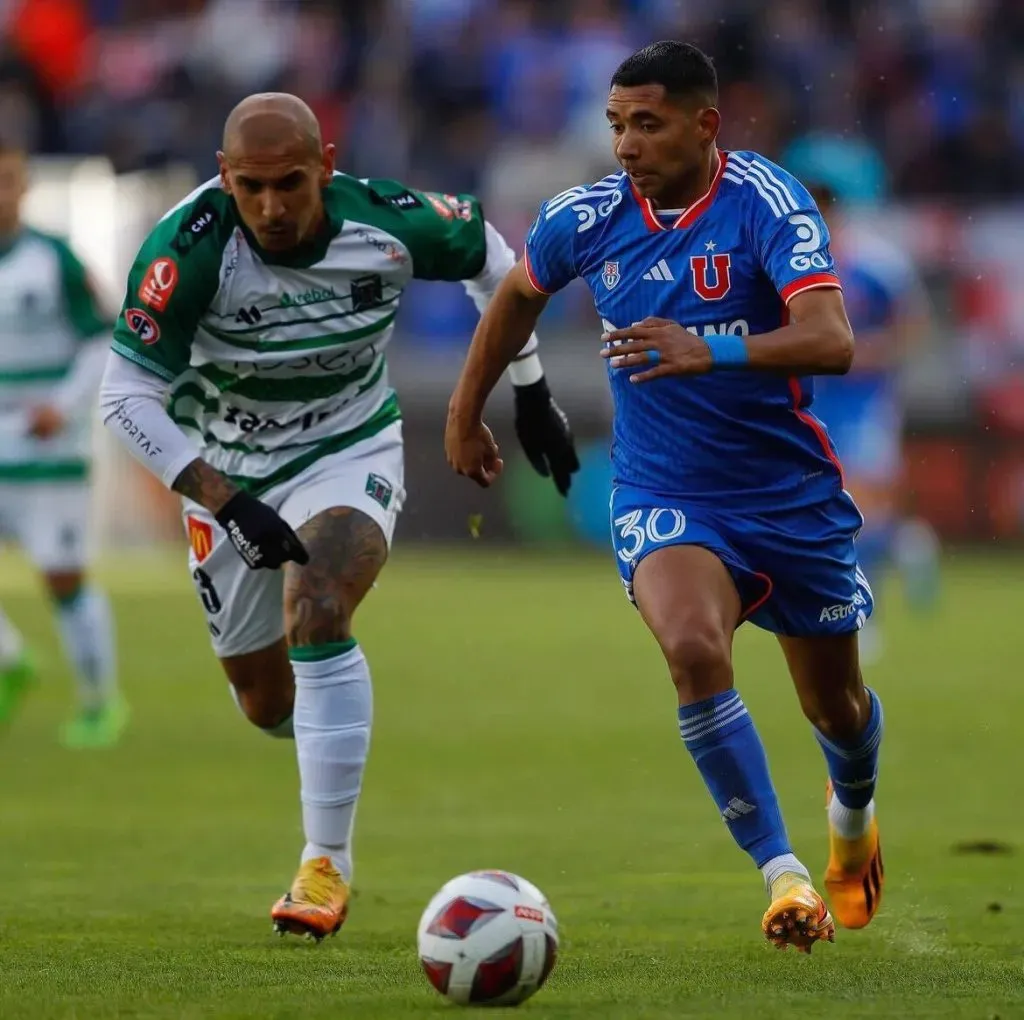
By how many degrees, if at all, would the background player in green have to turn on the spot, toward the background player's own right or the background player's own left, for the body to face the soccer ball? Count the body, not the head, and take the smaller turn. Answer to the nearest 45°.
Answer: approximately 45° to the background player's own left

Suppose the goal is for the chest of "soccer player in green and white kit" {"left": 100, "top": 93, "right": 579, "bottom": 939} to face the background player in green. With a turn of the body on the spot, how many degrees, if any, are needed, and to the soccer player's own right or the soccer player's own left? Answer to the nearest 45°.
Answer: approximately 180°

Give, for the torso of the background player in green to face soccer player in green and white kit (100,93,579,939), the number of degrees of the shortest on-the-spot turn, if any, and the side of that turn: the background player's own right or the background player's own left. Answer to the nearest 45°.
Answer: approximately 45° to the background player's own left

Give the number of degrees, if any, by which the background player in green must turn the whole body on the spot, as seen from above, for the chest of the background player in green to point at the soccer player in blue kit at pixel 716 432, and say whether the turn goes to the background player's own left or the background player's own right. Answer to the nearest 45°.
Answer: approximately 45° to the background player's own left

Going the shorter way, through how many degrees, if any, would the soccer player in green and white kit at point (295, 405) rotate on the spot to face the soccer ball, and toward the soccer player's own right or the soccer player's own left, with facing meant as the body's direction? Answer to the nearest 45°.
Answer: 0° — they already face it

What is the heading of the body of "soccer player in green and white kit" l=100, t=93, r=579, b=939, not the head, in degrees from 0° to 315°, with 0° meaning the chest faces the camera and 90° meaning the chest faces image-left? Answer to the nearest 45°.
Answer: approximately 0°
